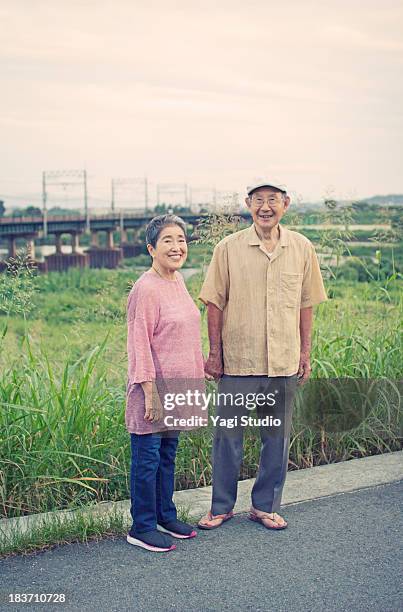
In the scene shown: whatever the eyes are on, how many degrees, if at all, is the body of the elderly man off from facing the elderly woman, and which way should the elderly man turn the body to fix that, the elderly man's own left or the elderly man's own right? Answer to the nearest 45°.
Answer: approximately 45° to the elderly man's own right

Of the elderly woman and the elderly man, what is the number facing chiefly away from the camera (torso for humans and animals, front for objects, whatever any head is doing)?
0

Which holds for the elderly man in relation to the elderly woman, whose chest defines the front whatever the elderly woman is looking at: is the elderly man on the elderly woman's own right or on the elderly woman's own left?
on the elderly woman's own left

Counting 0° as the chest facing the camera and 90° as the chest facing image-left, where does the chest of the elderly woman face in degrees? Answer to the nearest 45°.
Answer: approximately 315°
